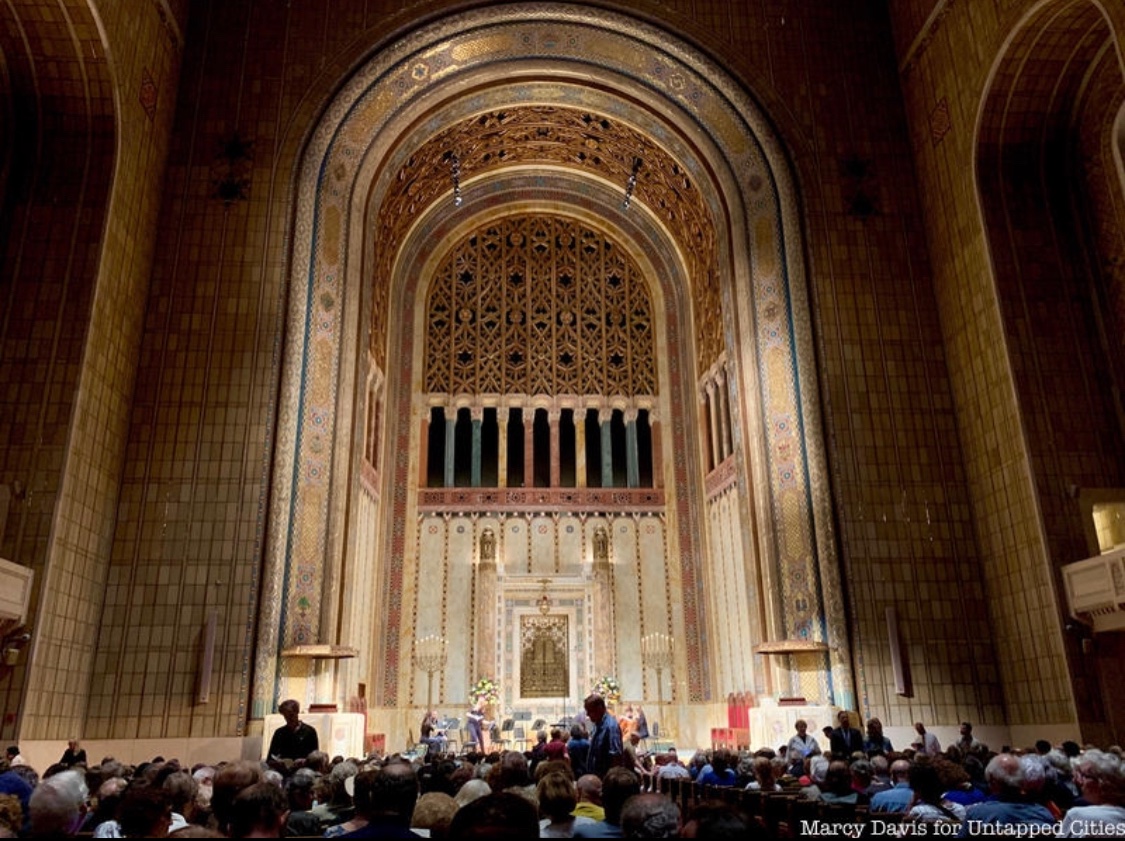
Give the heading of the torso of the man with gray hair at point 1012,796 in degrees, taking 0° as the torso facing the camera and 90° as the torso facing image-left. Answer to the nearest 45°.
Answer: approximately 180°

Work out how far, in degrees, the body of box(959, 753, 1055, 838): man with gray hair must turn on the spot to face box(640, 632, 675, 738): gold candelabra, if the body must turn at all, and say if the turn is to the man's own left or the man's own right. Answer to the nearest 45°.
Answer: approximately 45° to the man's own left

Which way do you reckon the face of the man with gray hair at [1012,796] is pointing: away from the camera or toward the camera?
away from the camera

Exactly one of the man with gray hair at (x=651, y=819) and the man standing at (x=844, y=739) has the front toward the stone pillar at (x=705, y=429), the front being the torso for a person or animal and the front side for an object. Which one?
the man with gray hair

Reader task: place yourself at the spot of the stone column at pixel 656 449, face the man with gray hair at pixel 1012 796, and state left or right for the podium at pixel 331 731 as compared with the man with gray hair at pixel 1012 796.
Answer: right

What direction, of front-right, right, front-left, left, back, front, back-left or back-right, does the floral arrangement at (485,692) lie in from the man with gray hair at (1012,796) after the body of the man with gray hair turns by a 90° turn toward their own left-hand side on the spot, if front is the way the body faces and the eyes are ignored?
front-right

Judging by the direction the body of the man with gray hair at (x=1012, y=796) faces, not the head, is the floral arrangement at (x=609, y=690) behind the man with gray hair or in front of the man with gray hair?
in front

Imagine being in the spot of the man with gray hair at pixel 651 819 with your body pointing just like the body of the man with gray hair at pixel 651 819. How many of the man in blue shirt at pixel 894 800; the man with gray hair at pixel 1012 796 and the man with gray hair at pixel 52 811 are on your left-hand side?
1

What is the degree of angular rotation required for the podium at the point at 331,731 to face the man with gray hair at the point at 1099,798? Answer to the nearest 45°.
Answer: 0° — it already faces them

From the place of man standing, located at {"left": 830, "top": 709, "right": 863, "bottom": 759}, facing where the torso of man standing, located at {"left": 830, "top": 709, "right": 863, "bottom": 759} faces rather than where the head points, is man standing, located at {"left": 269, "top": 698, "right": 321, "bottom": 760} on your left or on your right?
on your right

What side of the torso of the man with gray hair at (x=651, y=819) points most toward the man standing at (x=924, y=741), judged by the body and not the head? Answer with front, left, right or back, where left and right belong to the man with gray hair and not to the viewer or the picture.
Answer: front

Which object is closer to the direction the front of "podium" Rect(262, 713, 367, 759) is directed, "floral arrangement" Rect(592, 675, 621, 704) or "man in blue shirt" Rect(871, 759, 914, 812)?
the man in blue shirt

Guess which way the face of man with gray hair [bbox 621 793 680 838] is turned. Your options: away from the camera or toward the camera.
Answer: away from the camera

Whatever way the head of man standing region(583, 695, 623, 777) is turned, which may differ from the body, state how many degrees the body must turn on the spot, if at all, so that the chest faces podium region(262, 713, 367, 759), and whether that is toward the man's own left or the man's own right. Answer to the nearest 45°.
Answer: approximately 45° to the man's own right

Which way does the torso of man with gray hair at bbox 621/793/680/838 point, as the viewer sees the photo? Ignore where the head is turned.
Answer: away from the camera
